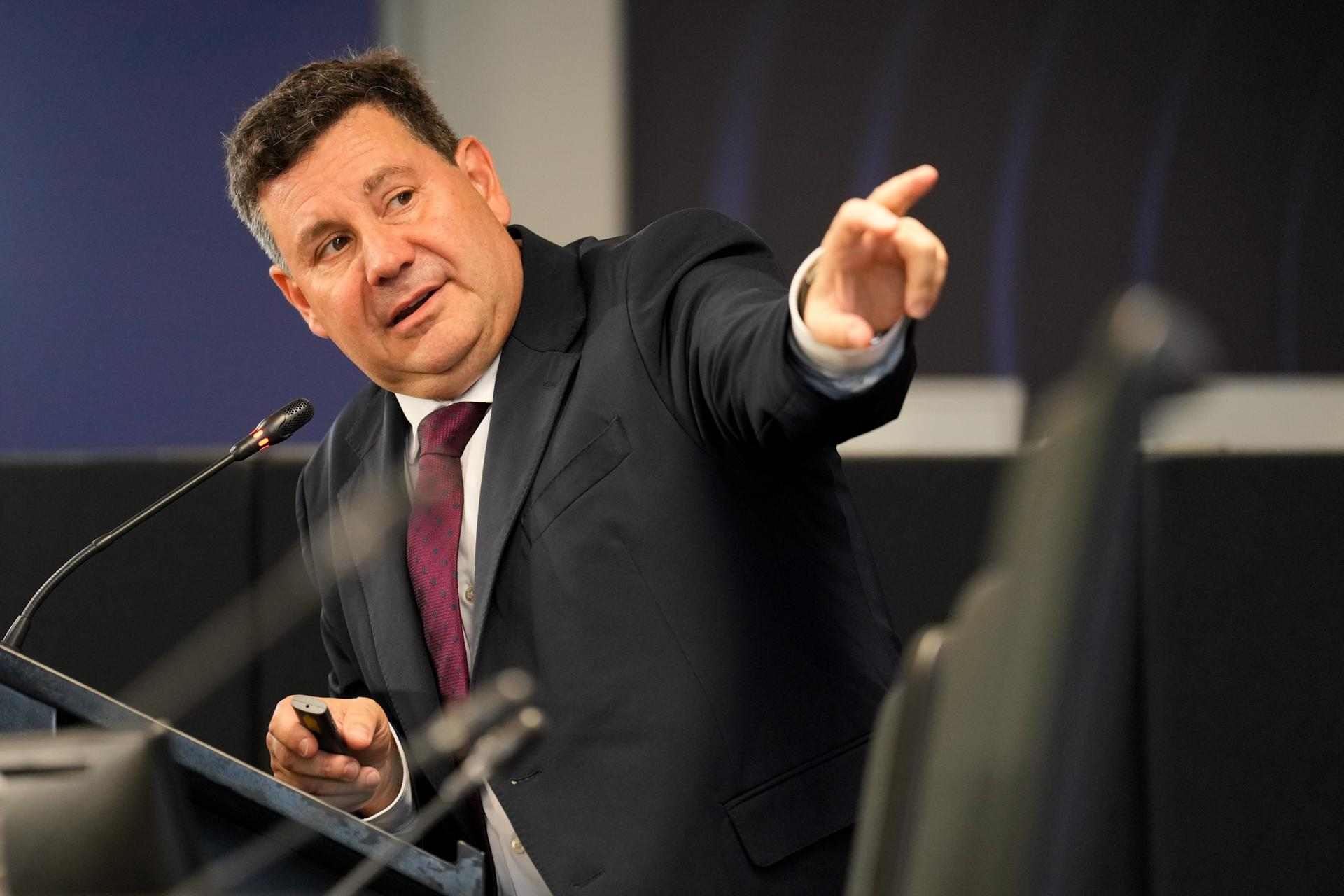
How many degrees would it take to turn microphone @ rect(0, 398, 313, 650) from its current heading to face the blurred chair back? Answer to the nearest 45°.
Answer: approximately 90° to its right

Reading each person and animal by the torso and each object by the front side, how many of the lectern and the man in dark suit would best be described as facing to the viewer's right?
0

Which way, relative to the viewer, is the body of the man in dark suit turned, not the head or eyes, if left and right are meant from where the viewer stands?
facing the viewer and to the left of the viewer

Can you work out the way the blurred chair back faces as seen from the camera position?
facing to the left of the viewer

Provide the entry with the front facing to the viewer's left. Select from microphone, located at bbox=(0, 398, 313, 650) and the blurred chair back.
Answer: the blurred chair back

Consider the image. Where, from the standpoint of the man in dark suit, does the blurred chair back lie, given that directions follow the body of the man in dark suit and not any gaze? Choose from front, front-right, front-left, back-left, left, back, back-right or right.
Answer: front-left

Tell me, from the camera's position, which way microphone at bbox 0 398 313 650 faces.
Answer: facing to the right of the viewer

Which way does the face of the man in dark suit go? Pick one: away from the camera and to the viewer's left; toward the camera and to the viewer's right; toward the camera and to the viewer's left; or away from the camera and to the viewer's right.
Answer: toward the camera and to the viewer's left
